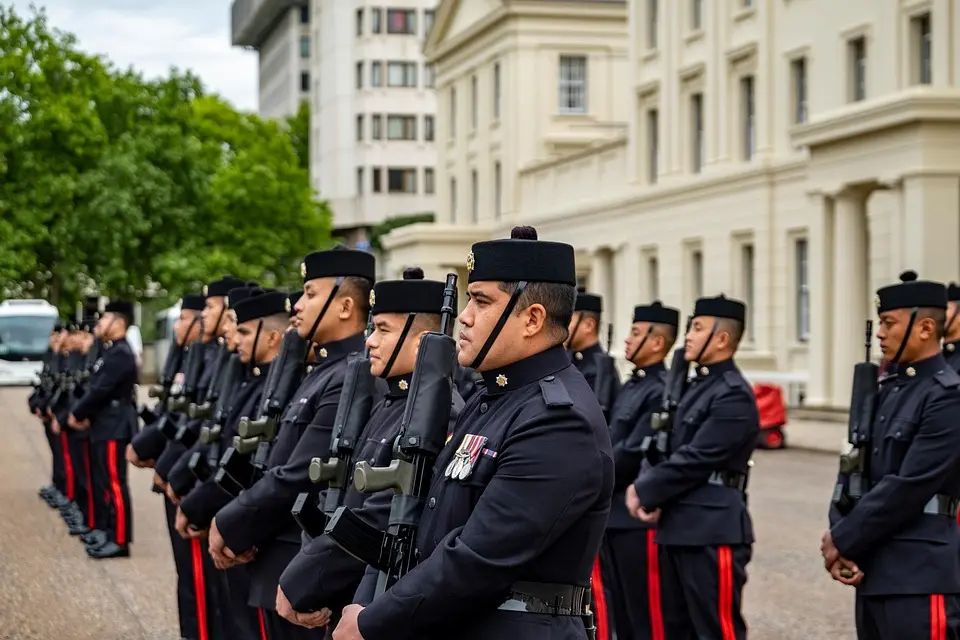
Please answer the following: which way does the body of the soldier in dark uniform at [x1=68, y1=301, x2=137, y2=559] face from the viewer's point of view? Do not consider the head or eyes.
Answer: to the viewer's left

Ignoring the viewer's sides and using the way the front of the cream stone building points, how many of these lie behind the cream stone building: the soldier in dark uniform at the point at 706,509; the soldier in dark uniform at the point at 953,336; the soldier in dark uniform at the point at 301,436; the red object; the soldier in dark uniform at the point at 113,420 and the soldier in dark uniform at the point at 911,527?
0

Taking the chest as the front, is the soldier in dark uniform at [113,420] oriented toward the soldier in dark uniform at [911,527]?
no

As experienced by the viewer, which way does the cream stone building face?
facing the viewer and to the left of the viewer

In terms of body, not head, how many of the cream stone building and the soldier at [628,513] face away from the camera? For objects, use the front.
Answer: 0

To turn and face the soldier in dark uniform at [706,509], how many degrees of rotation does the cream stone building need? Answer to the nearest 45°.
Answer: approximately 45° to its left

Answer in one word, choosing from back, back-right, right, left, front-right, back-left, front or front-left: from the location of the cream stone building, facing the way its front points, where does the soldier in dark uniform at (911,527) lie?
front-left
